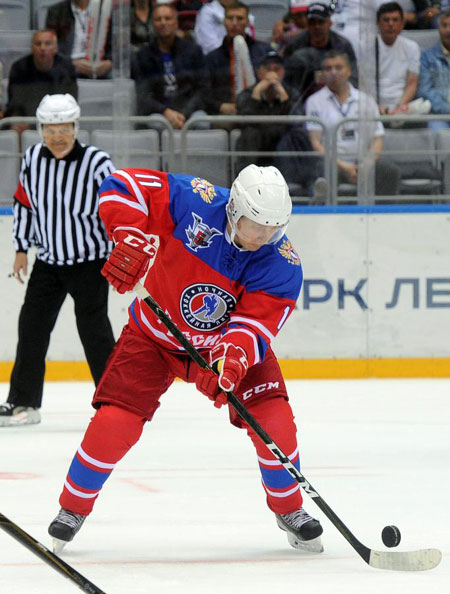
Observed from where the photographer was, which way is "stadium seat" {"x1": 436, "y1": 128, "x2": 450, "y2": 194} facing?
facing the viewer

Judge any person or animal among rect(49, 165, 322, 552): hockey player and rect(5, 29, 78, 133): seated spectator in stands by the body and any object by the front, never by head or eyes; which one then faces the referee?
the seated spectator in stands

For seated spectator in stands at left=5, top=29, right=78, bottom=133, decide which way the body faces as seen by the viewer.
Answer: toward the camera

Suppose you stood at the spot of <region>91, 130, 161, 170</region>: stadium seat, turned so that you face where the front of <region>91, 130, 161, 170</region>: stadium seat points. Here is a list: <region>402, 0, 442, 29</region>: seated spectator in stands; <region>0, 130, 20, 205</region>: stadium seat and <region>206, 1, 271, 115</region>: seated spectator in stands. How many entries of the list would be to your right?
1

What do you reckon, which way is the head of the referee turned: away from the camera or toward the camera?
toward the camera

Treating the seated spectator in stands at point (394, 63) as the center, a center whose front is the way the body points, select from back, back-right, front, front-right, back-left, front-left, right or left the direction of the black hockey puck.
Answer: front

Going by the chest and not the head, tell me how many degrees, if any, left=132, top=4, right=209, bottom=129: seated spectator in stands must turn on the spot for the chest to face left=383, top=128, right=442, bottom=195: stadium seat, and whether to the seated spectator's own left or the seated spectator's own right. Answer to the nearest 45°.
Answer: approximately 90° to the seated spectator's own left

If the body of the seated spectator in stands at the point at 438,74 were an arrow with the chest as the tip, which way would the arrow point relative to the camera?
toward the camera

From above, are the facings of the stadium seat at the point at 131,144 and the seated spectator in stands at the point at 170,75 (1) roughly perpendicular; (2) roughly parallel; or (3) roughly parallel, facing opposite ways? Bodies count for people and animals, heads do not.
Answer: roughly parallel

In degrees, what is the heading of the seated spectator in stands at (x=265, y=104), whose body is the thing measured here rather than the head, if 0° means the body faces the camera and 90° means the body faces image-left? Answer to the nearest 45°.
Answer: approximately 0°

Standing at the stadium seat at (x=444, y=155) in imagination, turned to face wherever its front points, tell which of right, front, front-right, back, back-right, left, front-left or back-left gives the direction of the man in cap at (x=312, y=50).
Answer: right

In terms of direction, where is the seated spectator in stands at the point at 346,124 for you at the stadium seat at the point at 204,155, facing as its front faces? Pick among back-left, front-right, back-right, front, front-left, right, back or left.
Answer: left

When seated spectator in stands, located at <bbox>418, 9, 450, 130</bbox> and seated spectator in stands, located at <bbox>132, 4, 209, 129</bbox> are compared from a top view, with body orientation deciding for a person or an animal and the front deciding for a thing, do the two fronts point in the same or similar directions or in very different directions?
same or similar directions

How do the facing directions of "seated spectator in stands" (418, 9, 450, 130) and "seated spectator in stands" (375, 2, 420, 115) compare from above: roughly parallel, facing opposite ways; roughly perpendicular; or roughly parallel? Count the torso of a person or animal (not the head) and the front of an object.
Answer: roughly parallel
